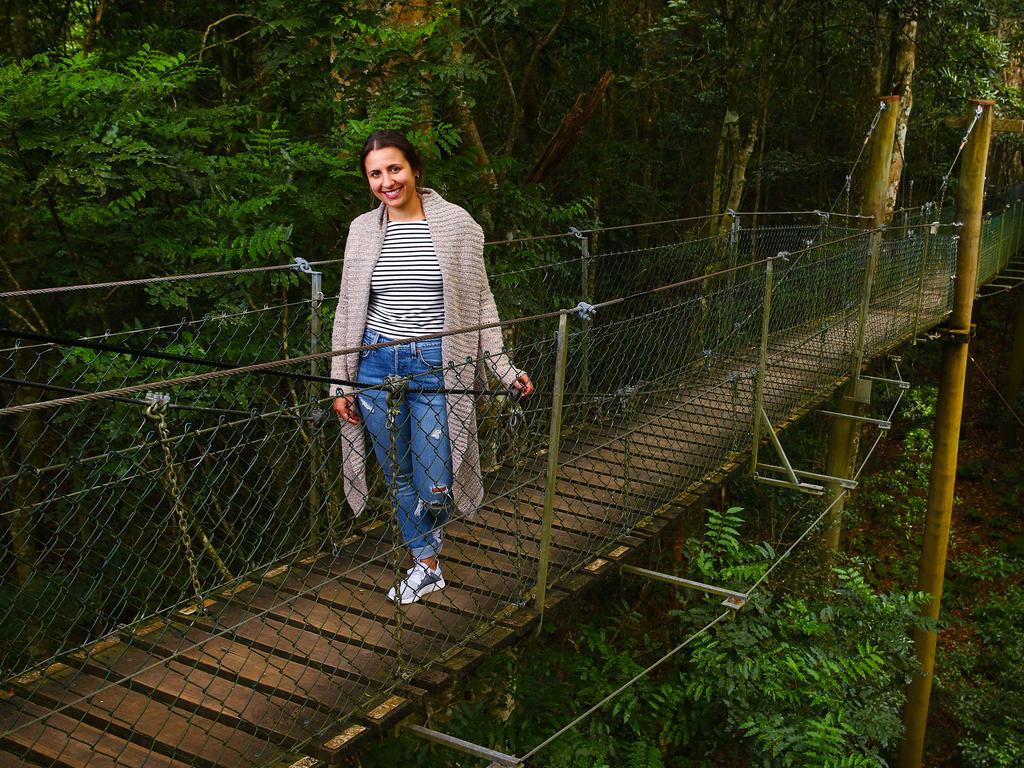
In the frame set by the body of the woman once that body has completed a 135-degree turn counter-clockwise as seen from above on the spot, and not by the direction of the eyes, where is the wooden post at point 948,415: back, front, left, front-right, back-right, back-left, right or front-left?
front

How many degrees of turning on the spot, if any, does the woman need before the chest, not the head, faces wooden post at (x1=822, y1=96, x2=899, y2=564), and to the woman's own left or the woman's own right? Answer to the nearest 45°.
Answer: approximately 135° to the woman's own left

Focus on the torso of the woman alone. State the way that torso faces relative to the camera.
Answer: toward the camera

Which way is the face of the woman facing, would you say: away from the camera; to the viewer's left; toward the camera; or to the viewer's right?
toward the camera
